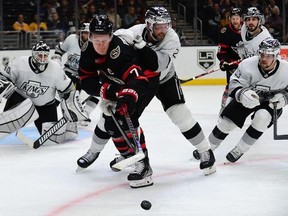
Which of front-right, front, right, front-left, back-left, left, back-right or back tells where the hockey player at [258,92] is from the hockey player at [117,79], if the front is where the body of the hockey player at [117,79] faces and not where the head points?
back

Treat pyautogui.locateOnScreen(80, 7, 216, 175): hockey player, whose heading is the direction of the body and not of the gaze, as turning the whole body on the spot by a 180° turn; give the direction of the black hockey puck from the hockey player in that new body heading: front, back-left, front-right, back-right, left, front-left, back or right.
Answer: back-right

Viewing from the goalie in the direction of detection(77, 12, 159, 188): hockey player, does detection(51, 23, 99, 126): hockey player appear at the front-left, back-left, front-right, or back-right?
back-left

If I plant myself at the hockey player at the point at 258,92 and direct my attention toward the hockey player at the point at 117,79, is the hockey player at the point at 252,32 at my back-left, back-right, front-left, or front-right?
back-right

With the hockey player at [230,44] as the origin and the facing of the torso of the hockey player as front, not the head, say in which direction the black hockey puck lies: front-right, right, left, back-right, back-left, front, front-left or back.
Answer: front-right
